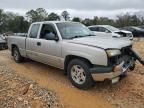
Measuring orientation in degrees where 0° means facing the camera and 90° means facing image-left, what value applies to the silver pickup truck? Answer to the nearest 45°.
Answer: approximately 315°
